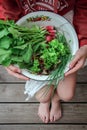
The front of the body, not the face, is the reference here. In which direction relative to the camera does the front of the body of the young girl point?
toward the camera
